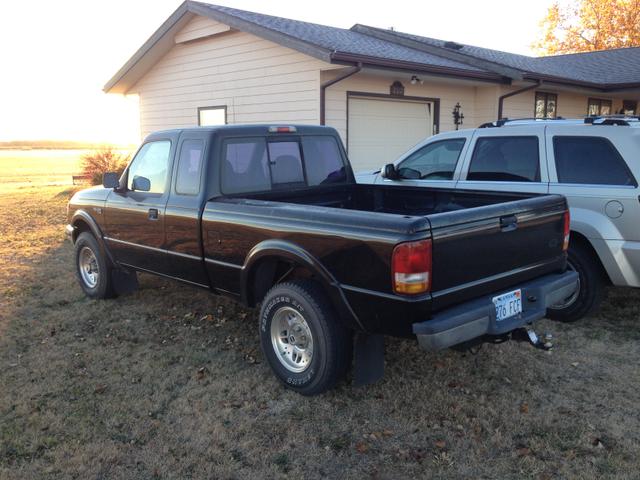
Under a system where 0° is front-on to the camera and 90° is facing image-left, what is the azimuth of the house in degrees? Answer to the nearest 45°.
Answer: approximately 315°

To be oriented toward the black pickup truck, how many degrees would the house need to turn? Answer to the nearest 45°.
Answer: approximately 45° to its right

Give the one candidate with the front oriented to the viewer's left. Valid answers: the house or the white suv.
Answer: the white suv

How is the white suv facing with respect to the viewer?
to the viewer's left

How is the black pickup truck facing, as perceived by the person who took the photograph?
facing away from the viewer and to the left of the viewer

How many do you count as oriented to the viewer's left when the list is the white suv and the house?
1

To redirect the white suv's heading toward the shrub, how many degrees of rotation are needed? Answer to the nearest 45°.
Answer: approximately 45° to its right

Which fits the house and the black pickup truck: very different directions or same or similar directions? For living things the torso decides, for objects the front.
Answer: very different directions

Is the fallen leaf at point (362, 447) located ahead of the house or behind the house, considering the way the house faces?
ahead

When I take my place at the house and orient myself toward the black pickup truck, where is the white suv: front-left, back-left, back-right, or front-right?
front-left

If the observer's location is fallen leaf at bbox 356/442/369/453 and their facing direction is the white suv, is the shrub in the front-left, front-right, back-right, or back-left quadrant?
front-left

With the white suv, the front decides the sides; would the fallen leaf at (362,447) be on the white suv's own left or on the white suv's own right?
on the white suv's own left

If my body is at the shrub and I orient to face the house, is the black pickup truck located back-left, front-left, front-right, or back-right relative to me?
front-right
